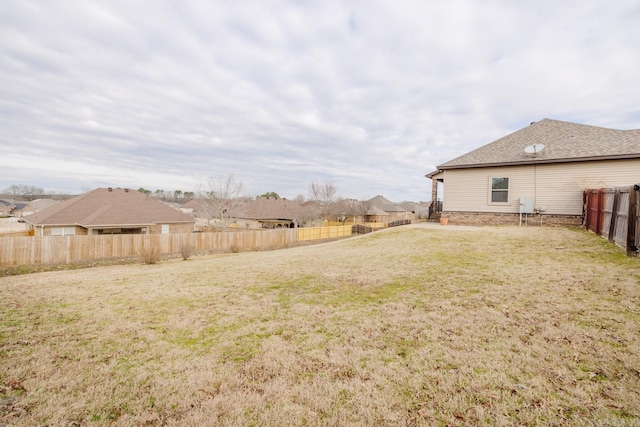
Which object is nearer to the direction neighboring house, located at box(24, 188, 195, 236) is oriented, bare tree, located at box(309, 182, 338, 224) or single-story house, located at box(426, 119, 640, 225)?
the bare tree

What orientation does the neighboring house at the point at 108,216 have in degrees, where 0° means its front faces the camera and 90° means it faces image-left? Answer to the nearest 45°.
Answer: approximately 180°

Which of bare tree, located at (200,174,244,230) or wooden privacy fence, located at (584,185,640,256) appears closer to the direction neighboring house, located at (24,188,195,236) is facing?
the bare tree

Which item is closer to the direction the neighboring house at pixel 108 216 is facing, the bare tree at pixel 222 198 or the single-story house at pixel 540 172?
the bare tree

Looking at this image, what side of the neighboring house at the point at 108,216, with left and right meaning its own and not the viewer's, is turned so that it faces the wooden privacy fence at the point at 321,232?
right

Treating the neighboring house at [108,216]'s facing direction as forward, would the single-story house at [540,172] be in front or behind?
behind

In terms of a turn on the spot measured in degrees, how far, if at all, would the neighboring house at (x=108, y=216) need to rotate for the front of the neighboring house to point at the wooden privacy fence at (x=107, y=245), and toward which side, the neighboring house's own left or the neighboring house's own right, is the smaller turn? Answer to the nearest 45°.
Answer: approximately 180°

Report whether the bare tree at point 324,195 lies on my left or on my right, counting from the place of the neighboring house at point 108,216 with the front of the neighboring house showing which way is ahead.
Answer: on my right

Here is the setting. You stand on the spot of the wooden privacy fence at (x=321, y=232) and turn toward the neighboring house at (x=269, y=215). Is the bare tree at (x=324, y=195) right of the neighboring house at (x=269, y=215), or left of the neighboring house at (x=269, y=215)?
right

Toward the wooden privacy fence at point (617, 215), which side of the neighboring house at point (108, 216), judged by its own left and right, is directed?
back

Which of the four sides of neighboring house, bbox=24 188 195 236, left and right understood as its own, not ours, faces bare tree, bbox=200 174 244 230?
right
